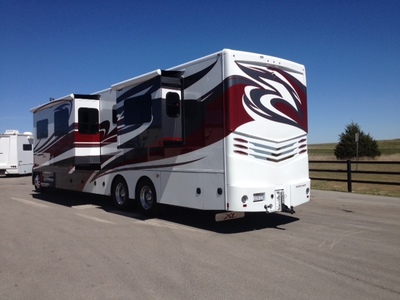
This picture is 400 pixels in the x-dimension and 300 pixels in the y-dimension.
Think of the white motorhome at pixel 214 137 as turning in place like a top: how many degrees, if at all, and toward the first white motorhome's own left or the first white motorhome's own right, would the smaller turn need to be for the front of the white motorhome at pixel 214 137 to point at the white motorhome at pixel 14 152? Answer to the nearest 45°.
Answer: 0° — it already faces it

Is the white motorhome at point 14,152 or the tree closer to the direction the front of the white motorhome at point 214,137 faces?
the white motorhome

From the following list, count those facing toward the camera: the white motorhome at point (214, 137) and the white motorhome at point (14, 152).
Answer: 0

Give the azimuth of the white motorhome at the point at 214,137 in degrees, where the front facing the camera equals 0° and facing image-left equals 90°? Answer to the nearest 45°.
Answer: approximately 135°
